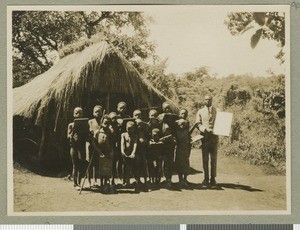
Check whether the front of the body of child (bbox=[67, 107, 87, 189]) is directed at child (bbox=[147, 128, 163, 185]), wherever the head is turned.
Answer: no

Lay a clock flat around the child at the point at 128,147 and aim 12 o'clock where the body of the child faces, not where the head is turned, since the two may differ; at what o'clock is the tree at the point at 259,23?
The tree is roughly at 9 o'clock from the child.

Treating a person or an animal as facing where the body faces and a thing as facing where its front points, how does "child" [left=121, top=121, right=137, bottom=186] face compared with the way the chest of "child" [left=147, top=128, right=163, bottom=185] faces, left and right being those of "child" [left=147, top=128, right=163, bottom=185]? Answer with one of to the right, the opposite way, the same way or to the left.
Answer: the same way

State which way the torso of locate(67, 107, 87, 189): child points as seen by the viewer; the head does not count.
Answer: toward the camera

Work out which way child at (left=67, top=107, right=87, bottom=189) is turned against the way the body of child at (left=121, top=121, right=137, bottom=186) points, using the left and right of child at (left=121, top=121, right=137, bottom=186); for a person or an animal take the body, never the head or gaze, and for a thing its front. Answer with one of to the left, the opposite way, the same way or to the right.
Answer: the same way

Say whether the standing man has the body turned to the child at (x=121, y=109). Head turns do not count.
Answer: no

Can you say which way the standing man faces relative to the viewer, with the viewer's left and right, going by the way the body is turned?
facing the viewer

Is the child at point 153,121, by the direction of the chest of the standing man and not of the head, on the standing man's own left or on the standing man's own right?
on the standing man's own right

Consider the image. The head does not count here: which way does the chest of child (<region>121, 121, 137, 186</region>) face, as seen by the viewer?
toward the camera

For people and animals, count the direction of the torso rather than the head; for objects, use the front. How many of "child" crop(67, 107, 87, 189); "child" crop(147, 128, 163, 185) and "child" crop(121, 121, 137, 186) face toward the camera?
3

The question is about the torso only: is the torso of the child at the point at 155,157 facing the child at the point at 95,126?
no
